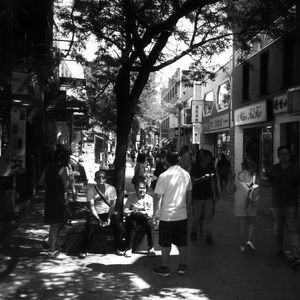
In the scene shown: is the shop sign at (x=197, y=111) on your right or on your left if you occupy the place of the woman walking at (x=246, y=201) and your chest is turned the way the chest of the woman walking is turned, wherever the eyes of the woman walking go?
on your left

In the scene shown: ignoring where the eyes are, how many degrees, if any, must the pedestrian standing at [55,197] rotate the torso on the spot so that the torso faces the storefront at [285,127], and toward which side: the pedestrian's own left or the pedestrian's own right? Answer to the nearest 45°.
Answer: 0° — they already face it

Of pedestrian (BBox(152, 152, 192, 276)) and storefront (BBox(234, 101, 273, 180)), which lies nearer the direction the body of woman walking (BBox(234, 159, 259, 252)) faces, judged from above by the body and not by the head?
the storefront

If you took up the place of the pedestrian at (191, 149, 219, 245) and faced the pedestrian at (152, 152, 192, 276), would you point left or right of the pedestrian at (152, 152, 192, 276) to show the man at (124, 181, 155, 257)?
right

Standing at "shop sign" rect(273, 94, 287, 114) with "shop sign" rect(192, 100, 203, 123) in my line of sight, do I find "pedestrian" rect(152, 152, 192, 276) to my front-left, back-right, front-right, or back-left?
back-left

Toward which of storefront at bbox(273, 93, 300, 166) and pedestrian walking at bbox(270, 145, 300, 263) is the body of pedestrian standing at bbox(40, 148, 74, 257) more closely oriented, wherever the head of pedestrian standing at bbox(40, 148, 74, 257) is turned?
the storefront

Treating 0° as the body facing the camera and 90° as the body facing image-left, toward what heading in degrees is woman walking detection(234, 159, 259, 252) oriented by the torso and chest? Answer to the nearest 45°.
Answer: approximately 225°
